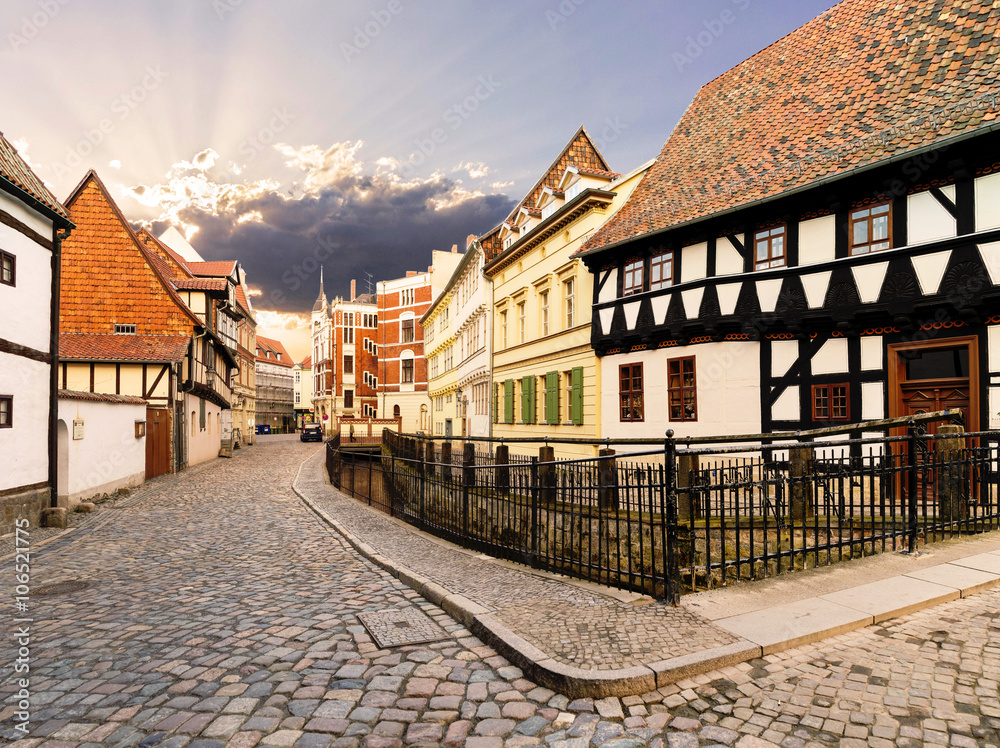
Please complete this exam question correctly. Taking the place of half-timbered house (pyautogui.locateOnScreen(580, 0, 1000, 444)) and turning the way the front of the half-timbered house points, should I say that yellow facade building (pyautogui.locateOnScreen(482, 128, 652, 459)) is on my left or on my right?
on my right

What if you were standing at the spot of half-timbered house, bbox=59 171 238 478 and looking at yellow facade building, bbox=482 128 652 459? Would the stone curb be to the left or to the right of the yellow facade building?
right

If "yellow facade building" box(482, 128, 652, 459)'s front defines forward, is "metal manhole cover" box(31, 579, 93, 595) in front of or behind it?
in front

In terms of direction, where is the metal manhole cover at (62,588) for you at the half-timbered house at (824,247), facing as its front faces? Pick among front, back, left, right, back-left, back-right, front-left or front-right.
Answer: front

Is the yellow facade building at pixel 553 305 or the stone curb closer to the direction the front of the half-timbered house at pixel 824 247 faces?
the stone curb

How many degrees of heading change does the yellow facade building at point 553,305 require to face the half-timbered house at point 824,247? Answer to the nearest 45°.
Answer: approximately 90° to its left

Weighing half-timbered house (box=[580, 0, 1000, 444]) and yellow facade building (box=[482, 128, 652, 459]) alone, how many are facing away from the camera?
0

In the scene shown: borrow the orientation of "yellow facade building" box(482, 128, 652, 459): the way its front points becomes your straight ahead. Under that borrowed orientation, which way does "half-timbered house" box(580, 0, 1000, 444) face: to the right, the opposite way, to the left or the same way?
the same way

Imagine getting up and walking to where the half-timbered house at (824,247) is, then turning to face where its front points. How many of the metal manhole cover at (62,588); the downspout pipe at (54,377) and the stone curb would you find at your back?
0

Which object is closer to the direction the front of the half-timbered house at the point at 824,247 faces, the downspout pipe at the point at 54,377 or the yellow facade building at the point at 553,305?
the downspout pipe

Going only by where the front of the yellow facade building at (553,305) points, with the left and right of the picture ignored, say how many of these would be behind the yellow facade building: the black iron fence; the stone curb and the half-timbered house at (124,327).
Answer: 0

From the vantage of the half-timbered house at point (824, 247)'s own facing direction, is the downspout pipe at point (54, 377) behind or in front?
in front

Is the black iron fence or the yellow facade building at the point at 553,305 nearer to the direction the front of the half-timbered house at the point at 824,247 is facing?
the black iron fence

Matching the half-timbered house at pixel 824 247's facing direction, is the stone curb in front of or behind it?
in front

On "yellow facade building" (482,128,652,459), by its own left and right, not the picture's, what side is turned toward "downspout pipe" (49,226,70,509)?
front

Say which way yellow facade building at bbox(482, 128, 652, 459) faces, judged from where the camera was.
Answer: facing the viewer and to the left of the viewer
